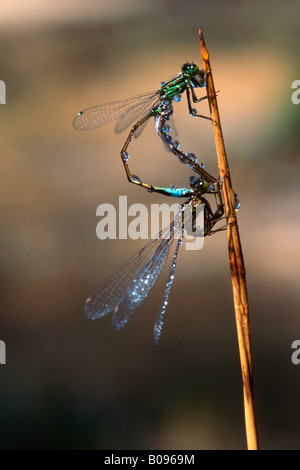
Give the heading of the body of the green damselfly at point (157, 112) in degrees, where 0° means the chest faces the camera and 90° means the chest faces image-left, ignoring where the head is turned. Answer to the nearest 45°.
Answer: approximately 270°
